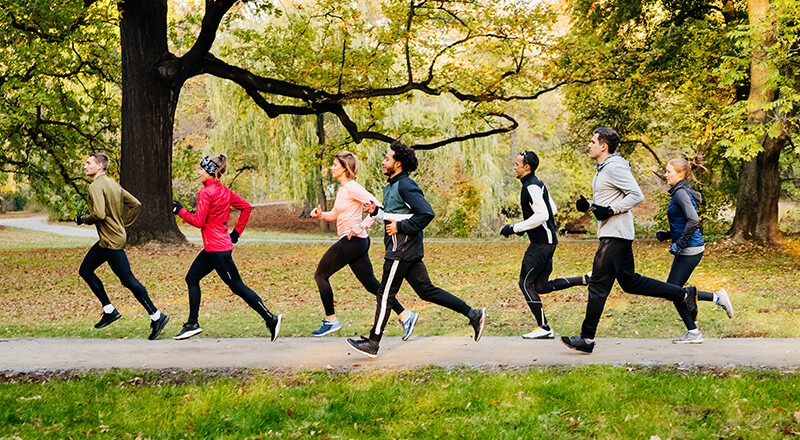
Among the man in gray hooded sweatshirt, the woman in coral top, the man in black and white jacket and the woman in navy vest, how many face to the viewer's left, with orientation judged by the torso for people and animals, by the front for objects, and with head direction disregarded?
4

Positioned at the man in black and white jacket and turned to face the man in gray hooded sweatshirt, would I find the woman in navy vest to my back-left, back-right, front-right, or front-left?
front-left

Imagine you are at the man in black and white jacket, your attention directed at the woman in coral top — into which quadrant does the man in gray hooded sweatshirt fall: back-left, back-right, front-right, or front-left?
back-left

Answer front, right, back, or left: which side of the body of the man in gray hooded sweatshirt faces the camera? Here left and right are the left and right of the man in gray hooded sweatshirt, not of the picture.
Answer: left

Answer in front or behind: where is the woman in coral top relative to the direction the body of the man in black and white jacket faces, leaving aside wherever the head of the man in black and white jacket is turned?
in front

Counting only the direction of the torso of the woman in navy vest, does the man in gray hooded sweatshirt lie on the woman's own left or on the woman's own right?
on the woman's own left

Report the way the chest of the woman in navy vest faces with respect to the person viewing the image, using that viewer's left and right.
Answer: facing to the left of the viewer

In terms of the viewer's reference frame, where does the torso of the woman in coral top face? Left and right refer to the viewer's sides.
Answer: facing to the left of the viewer

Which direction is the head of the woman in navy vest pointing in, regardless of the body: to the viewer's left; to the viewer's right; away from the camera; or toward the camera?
to the viewer's left

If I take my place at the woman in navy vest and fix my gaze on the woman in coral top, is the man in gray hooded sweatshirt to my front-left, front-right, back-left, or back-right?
front-left

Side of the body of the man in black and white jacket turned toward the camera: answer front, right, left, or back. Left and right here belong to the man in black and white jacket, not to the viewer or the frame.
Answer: left

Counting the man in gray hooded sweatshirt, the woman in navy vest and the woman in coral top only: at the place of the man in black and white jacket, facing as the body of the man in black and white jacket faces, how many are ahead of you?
1

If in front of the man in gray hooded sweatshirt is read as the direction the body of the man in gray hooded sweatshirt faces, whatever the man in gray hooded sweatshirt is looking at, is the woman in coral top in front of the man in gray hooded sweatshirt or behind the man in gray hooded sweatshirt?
in front

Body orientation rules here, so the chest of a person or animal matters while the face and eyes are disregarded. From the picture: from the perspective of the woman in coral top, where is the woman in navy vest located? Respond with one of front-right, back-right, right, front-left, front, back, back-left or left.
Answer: back
